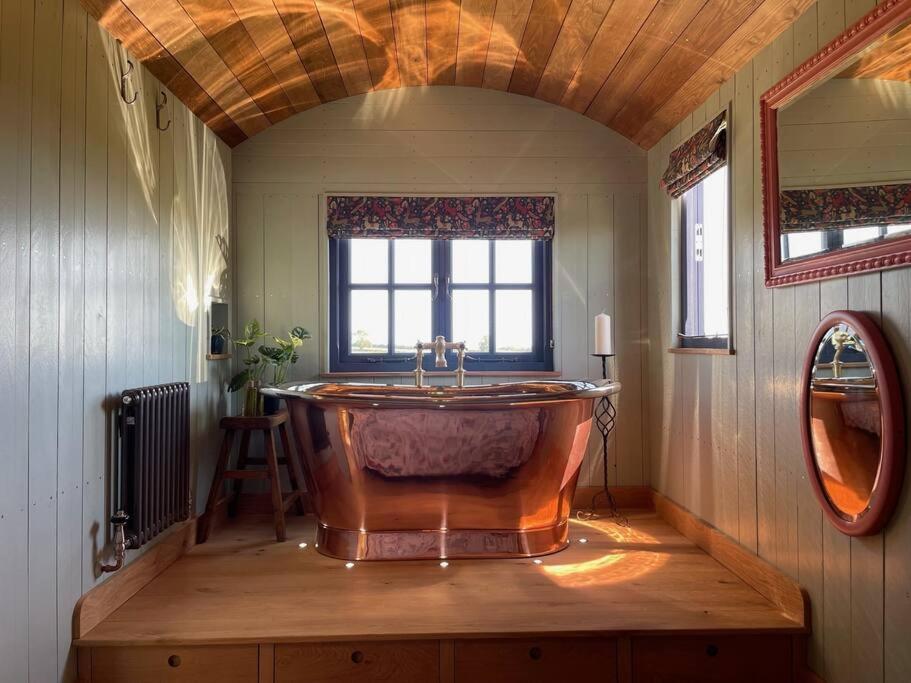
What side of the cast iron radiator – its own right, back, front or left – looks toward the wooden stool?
left

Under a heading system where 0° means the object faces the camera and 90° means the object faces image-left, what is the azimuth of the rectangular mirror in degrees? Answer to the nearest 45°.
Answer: approximately 45°

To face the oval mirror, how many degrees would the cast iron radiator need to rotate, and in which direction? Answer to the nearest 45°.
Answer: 0° — it already faces it

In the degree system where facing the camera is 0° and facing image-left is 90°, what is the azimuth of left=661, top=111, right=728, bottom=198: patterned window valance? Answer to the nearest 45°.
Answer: approximately 45°

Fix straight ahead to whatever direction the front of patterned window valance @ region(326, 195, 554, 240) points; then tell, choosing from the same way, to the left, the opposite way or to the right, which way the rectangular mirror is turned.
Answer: to the right

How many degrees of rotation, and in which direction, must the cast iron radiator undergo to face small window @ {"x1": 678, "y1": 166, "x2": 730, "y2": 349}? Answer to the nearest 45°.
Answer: approximately 45° to its left

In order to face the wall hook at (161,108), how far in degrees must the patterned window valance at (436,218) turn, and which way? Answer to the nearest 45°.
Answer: approximately 45° to its right
